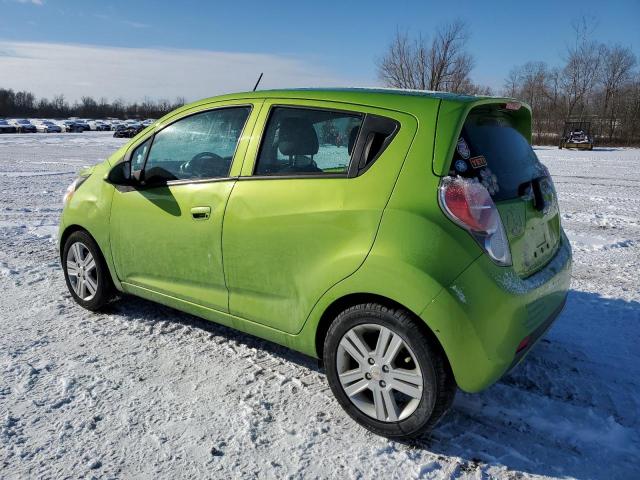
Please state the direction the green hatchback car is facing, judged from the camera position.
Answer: facing away from the viewer and to the left of the viewer
